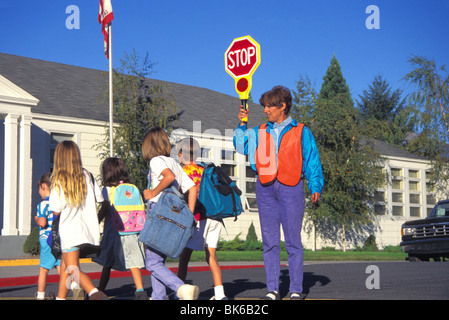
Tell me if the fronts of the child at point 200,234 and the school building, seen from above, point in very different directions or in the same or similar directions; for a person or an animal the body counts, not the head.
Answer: very different directions

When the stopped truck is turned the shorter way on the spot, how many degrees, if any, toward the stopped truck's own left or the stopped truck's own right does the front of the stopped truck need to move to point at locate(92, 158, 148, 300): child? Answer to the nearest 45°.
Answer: approximately 45° to the stopped truck's own left

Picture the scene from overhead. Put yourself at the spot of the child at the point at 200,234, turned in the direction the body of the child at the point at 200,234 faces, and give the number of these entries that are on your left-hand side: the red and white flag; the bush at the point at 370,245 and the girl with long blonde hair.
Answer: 1

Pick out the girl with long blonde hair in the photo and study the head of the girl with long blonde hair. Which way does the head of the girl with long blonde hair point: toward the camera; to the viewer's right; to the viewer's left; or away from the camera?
away from the camera

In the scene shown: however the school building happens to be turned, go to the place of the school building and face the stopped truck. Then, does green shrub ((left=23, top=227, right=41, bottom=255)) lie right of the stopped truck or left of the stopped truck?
right

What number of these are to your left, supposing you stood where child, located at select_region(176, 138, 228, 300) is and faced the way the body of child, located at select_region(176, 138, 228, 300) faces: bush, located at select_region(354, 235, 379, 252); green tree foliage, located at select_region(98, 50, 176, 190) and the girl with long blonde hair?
1

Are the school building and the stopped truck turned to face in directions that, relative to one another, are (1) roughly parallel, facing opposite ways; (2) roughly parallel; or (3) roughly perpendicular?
roughly perpendicular

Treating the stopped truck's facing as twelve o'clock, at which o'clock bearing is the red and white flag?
The red and white flag is roughly at 2 o'clock from the stopped truck.

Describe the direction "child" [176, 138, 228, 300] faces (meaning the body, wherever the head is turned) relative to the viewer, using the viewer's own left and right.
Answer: facing away from the viewer and to the left of the viewer

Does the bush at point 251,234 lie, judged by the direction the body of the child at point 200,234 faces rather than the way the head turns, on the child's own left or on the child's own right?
on the child's own right

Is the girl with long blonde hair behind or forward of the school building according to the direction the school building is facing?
forward

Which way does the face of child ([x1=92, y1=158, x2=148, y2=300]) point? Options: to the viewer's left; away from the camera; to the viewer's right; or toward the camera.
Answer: away from the camera

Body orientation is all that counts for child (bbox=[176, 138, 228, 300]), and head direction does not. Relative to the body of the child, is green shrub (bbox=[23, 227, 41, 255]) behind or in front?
in front

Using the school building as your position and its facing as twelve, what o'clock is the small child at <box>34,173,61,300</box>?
The small child is roughly at 1 o'clock from the school building.

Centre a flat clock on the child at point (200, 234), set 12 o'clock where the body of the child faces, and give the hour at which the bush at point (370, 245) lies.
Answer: The bush is roughly at 2 o'clock from the child.
